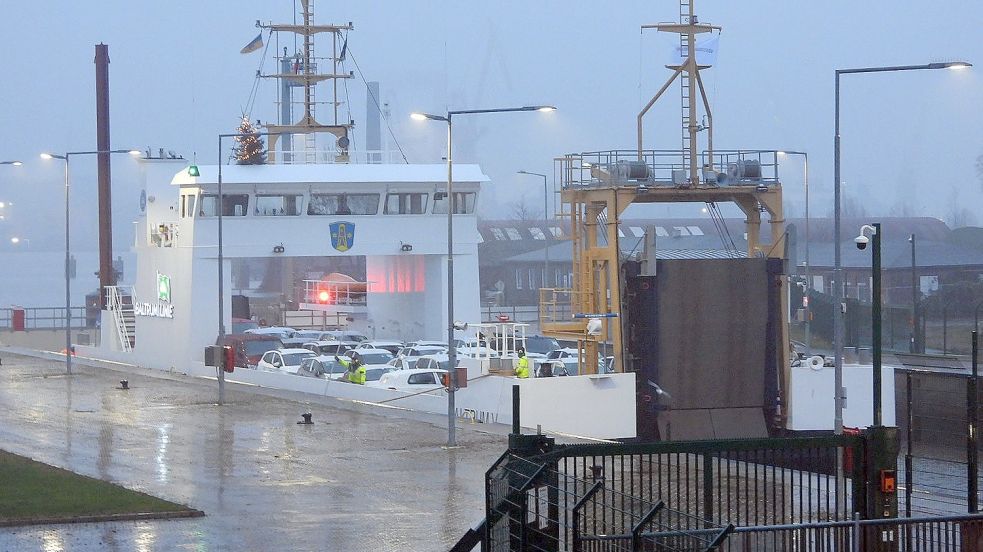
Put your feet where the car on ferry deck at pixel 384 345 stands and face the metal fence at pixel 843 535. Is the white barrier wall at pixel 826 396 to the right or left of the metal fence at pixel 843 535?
left

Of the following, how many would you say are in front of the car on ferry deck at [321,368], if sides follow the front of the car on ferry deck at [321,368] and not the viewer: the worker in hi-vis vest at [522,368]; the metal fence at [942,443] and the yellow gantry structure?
3

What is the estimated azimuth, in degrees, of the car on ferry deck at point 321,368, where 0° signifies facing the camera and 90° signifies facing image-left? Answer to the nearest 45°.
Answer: approximately 315°

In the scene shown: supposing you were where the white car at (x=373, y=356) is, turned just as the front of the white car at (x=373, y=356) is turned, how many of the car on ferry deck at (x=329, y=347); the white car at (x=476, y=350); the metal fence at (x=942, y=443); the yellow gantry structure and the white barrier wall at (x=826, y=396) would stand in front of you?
4

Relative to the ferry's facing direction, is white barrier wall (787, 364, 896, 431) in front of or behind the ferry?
in front

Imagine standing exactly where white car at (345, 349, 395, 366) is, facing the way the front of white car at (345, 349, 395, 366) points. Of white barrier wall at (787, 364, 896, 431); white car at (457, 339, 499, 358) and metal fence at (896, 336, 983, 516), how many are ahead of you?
3
